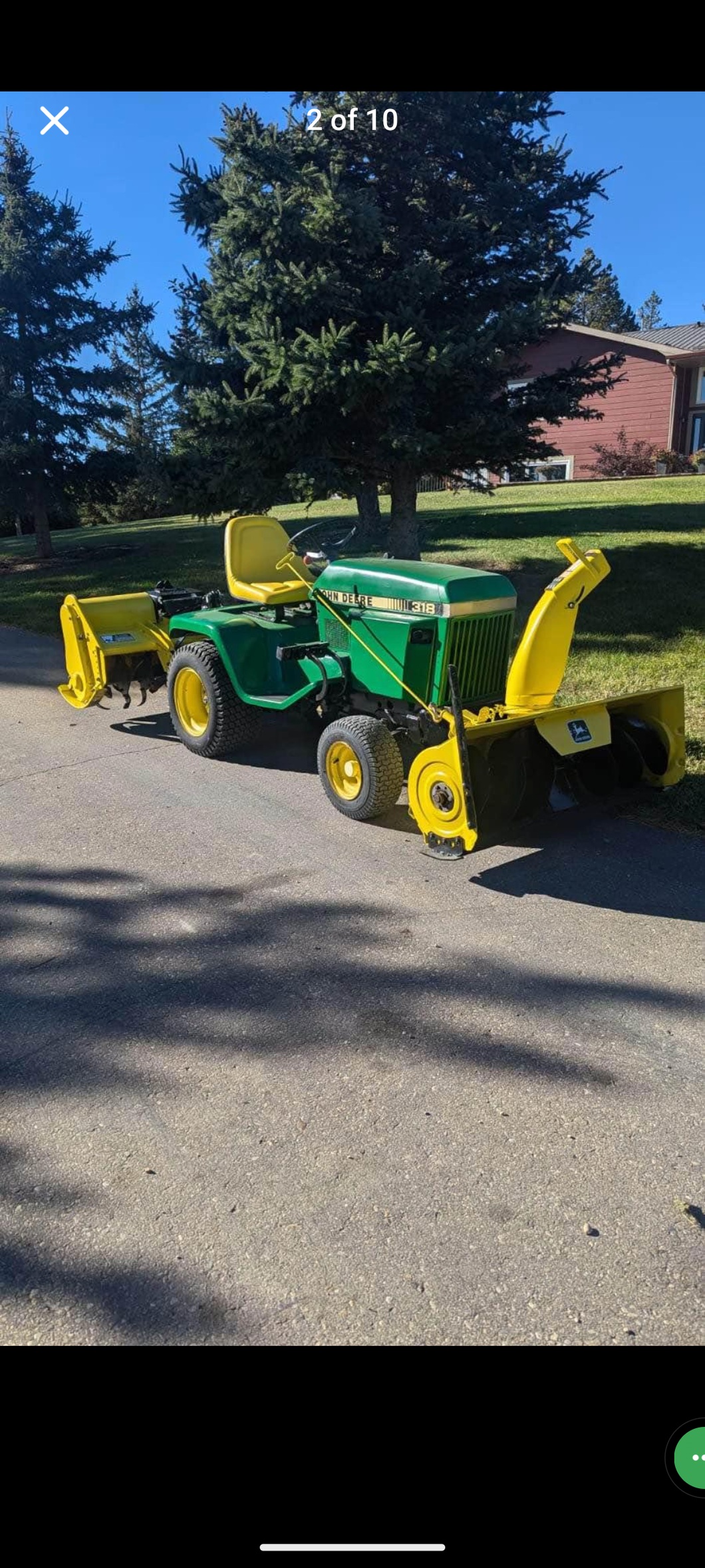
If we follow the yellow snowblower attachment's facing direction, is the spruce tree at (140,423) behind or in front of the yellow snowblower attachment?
behind

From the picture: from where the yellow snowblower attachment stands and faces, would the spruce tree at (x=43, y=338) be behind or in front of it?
behind

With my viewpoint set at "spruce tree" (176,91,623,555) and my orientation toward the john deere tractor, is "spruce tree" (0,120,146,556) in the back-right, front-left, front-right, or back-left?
back-right

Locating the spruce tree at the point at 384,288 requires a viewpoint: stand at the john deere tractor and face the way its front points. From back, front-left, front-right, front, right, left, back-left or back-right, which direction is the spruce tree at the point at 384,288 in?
back-left

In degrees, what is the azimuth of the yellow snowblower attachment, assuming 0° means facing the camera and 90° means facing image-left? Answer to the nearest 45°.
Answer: approximately 315°

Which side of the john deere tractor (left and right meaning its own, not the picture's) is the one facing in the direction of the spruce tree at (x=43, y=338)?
back

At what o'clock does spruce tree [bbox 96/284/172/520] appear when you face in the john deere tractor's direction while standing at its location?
The spruce tree is roughly at 7 o'clock from the john deere tractor.
